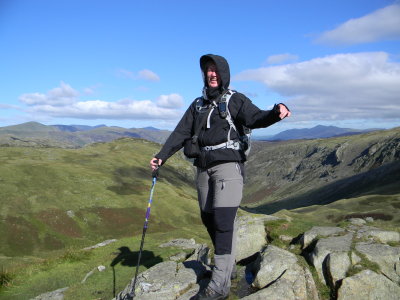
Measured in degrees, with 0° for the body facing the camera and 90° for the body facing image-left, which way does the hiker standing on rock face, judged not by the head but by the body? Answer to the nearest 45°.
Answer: approximately 45°
